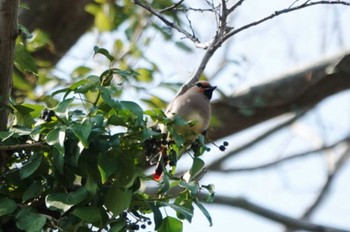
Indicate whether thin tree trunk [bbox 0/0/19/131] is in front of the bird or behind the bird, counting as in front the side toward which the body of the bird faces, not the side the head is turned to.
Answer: behind

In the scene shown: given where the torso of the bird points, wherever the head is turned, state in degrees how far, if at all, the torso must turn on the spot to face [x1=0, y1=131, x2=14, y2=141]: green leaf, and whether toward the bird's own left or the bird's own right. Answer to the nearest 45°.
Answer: approximately 135° to the bird's own right

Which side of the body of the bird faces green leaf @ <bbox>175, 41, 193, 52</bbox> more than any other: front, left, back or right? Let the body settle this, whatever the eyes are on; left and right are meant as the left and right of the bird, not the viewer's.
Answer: left

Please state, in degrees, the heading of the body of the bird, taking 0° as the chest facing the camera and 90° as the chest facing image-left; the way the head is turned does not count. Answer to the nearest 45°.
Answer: approximately 270°

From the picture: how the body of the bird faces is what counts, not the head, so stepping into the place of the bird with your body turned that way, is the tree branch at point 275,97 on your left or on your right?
on your left
